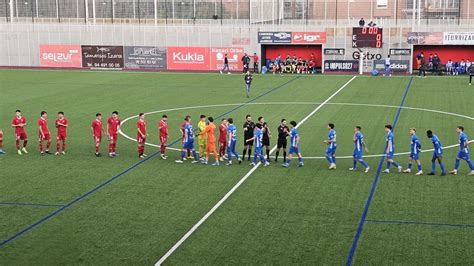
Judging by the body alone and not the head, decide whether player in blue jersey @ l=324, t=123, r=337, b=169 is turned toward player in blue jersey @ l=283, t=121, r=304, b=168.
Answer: yes

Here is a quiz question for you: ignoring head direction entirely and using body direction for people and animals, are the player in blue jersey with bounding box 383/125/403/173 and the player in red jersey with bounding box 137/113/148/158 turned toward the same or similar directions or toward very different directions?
very different directions

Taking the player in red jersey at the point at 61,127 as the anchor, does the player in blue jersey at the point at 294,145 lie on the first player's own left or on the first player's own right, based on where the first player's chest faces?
on the first player's own left

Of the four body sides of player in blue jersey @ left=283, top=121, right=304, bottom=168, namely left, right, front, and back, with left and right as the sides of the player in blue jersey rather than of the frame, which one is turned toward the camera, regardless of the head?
left

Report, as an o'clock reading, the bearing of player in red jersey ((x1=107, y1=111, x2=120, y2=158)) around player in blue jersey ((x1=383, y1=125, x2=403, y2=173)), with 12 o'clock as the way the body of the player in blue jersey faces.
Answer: The player in red jersey is roughly at 12 o'clock from the player in blue jersey.

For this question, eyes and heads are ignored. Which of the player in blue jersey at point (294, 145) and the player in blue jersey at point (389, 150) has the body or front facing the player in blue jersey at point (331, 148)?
the player in blue jersey at point (389, 150)
